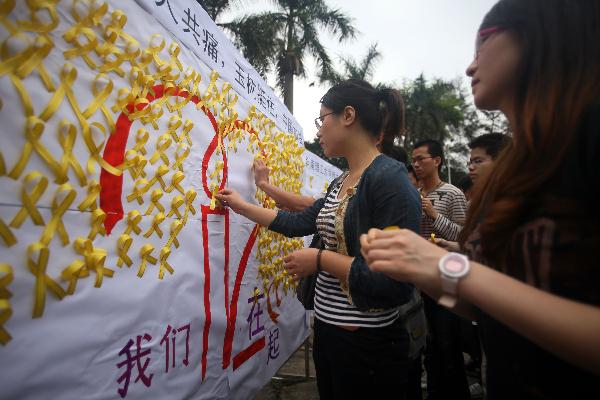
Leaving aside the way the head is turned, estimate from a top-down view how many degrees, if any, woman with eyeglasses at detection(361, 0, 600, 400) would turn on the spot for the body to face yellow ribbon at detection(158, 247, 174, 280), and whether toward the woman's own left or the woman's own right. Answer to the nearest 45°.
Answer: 0° — they already face it

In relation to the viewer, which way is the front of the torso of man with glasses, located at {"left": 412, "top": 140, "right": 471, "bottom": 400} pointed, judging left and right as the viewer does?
facing the viewer and to the left of the viewer

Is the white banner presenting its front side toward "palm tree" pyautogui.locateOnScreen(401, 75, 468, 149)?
no

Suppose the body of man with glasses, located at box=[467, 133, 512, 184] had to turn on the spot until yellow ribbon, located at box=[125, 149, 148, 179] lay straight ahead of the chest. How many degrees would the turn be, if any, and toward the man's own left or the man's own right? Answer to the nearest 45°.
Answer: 0° — they already face it

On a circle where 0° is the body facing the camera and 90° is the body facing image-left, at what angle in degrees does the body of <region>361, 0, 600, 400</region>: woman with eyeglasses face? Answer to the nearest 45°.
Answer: approximately 90°

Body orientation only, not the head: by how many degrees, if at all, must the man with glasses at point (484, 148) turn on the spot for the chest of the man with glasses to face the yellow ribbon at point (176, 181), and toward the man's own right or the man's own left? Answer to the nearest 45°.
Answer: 0° — they already face it

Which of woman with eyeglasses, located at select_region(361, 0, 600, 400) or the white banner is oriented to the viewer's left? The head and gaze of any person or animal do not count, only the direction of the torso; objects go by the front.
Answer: the woman with eyeglasses

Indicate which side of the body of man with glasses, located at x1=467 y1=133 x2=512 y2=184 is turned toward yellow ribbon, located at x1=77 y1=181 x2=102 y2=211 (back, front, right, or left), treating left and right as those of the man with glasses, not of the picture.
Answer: front

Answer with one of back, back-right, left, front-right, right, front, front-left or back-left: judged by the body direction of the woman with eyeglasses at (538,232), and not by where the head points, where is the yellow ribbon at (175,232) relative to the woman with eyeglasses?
front

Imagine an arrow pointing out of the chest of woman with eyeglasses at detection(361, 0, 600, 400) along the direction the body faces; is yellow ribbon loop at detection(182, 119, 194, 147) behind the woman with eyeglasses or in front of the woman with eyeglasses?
in front

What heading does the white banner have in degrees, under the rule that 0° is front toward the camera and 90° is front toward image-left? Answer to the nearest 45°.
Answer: approximately 315°

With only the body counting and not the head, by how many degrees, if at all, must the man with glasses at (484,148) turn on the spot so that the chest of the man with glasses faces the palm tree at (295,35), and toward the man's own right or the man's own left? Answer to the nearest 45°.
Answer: approximately 90° to the man's own right

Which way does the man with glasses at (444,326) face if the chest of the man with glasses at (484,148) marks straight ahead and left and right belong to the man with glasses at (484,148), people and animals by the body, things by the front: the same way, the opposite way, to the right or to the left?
the same way

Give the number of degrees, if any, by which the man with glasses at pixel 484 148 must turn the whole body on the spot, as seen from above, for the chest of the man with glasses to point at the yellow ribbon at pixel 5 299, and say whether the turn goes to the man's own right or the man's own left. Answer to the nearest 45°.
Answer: approximately 45° to the man's own left

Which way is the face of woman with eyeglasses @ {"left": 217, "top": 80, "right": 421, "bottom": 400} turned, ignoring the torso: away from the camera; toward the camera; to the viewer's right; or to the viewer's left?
to the viewer's left

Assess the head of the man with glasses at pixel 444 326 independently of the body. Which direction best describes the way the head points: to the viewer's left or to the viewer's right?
to the viewer's left

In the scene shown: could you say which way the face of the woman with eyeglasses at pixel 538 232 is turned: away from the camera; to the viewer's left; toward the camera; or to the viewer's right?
to the viewer's left

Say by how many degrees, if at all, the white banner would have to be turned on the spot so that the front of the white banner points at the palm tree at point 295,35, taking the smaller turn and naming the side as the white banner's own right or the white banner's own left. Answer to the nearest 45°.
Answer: approximately 135° to the white banner's own left

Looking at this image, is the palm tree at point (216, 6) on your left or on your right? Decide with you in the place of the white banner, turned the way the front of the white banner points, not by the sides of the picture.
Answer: on your left
